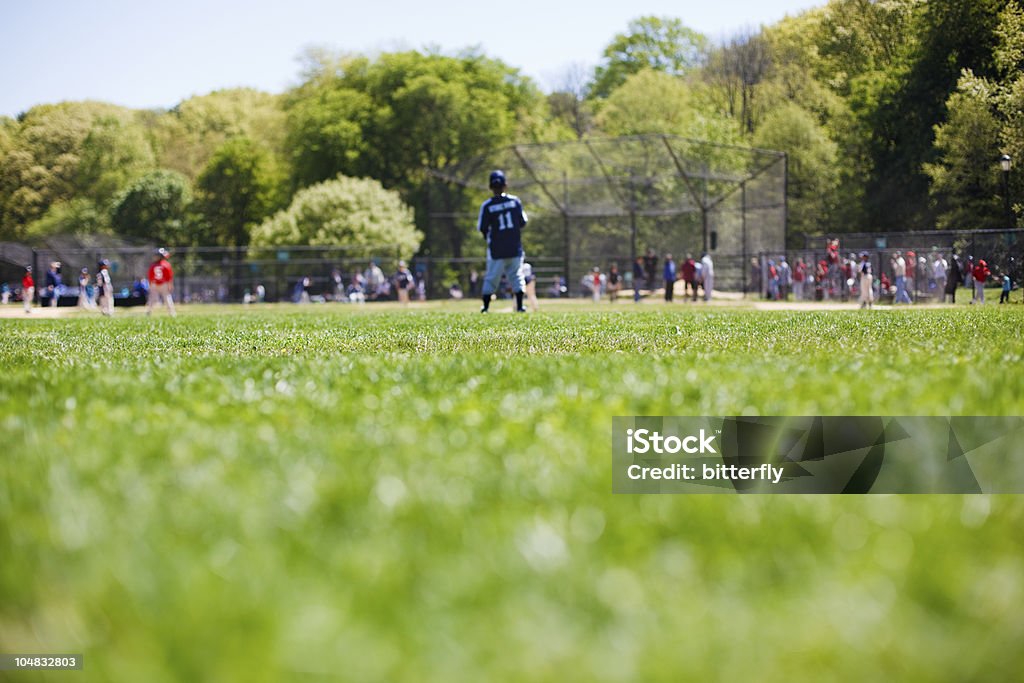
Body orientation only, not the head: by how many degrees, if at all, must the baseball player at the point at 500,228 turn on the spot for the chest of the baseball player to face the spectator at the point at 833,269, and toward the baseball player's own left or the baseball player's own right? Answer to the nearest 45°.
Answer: approximately 45° to the baseball player's own right

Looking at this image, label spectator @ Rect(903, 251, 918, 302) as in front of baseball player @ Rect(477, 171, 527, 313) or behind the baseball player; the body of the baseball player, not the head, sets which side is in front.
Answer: in front

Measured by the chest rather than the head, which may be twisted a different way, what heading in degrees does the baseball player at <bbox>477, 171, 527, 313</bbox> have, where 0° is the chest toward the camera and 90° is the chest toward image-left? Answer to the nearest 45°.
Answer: approximately 180°

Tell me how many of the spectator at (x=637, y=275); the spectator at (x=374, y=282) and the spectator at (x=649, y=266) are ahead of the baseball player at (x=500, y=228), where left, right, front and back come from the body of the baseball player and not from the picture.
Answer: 3

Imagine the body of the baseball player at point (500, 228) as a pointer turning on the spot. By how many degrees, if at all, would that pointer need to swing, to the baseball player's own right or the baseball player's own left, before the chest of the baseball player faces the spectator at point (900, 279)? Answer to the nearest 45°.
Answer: approximately 45° to the baseball player's own right

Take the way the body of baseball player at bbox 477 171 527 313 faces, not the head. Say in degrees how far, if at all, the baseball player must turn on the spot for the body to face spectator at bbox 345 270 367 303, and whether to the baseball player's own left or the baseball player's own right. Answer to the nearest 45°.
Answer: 0° — they already face them

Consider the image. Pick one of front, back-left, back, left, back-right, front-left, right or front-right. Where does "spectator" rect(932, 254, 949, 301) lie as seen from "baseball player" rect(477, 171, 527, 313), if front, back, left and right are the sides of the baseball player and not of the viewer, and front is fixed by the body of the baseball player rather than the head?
front-right

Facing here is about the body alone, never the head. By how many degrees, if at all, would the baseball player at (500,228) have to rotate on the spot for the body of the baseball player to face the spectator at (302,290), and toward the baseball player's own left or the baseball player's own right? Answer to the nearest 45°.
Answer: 0° — they already face them

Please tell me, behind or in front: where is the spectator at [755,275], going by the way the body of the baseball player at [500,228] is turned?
in front

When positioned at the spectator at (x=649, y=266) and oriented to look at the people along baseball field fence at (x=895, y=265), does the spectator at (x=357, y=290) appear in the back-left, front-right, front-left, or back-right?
back-right

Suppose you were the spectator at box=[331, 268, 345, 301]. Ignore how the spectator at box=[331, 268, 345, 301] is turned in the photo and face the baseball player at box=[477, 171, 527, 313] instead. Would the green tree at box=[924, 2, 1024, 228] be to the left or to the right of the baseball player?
left

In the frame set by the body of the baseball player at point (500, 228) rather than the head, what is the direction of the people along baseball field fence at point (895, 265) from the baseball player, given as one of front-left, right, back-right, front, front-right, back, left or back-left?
front-right
